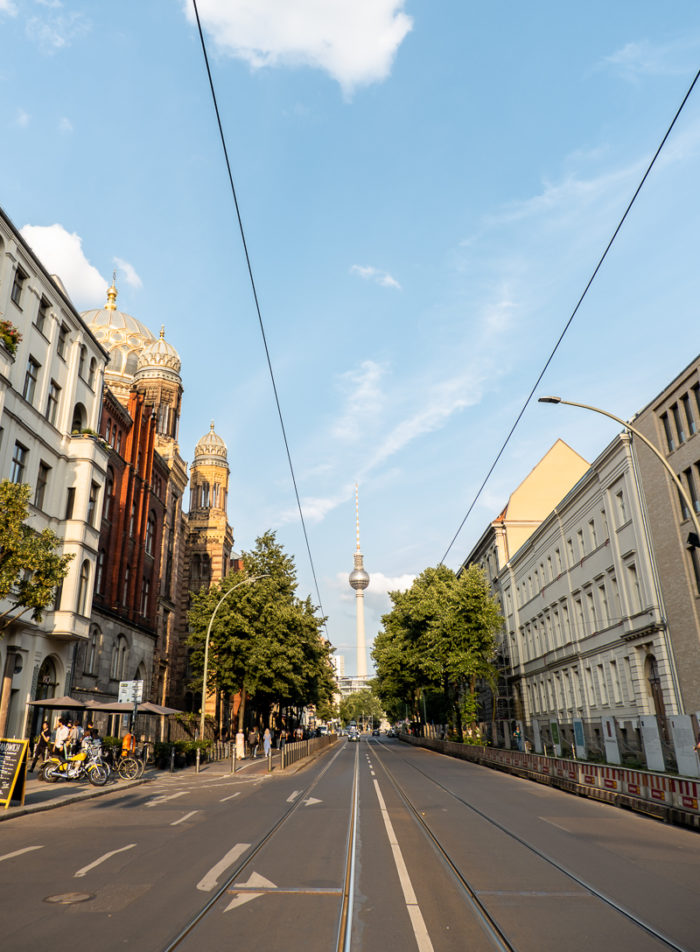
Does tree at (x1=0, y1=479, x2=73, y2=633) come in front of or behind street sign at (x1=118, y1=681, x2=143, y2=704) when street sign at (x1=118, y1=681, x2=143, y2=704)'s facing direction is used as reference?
in front

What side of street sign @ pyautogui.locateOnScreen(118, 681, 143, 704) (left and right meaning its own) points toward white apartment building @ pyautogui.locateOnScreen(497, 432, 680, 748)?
left

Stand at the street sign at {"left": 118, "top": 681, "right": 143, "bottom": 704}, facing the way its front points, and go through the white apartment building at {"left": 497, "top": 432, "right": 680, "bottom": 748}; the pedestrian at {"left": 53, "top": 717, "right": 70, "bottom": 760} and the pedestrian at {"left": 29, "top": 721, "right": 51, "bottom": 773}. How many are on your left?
1

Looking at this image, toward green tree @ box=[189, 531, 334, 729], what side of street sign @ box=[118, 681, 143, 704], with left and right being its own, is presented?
back

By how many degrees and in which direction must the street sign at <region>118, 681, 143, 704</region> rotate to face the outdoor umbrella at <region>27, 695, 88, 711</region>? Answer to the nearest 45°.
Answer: approximately 90° to its right

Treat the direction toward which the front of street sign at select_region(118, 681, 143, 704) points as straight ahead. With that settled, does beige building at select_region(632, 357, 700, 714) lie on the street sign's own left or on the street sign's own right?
on the street sign's own left

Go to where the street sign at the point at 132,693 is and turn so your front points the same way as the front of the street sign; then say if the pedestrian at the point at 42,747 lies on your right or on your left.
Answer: on your right

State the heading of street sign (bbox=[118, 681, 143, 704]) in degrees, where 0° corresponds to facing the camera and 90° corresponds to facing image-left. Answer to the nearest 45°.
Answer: approximately 0°
